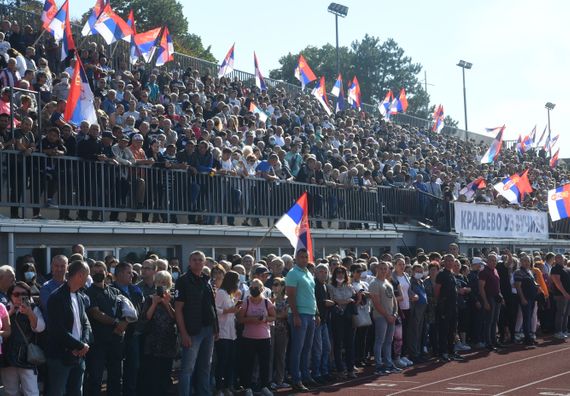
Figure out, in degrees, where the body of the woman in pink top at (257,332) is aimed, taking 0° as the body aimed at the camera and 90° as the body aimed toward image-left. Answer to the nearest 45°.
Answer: approximately 0°

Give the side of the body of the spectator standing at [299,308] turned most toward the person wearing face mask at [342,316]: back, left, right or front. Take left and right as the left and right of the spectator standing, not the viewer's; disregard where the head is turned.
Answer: left

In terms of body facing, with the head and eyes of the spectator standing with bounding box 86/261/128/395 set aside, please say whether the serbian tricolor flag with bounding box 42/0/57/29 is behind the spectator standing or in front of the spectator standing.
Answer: behind

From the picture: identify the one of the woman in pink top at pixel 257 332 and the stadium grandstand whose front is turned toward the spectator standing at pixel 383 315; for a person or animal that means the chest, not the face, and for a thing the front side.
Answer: the stadium grandstand

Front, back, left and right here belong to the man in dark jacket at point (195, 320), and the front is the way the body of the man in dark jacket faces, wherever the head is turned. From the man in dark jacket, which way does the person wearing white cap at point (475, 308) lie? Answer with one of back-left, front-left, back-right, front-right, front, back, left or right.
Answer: left
